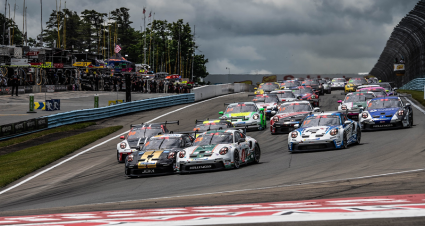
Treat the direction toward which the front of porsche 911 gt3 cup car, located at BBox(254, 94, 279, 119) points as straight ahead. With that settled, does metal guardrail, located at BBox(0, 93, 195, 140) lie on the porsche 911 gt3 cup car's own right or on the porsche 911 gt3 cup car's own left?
on the porsche 911 gt3 cup car's own right

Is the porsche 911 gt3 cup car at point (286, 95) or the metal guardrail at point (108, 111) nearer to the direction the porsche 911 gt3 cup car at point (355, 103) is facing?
the metal guardrail

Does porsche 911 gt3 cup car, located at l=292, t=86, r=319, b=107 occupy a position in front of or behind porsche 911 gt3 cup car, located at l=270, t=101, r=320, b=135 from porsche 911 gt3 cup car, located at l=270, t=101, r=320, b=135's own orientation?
behind

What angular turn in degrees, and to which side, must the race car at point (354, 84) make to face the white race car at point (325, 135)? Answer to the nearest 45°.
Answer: approximately 45° to its left

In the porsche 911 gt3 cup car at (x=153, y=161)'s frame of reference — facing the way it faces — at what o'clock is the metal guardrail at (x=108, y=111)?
The metal guardrail is roughly at 4 o'clock from the porsche 911 gt3 cup car.

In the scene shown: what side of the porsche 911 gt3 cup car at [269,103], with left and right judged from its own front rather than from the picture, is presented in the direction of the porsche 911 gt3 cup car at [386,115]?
left

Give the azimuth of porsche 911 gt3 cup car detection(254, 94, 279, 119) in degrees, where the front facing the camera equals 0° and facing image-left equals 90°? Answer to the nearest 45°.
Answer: approximately 45°

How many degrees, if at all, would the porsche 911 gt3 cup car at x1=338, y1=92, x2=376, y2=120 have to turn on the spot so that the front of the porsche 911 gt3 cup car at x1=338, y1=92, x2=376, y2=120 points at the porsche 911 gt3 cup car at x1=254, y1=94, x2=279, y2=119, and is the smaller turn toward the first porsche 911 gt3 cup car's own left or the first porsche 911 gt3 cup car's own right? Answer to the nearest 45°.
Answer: approximately 90° to the first porsche 911 gt3 cup car's own right

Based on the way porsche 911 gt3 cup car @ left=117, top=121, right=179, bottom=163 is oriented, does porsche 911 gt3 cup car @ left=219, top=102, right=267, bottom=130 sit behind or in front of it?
behind

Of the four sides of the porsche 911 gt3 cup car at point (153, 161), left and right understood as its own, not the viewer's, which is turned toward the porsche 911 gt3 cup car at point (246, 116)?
back
